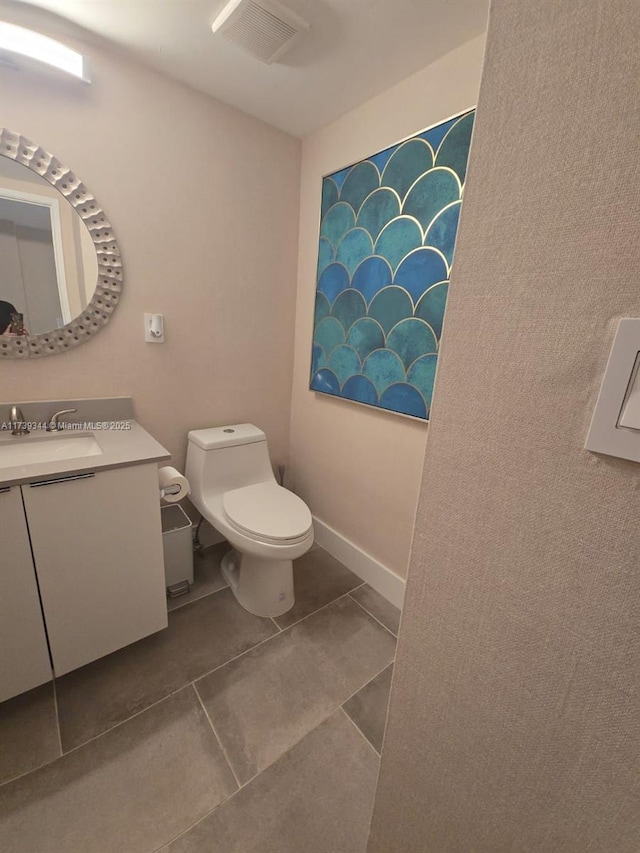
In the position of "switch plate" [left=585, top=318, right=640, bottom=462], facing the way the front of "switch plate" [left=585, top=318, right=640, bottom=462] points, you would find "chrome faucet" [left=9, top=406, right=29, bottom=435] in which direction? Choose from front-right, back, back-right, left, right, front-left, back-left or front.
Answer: front-right

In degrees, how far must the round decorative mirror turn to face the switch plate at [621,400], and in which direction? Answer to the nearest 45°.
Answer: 0° — it already faces it

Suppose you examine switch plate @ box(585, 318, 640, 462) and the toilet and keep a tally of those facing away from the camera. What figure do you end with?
0

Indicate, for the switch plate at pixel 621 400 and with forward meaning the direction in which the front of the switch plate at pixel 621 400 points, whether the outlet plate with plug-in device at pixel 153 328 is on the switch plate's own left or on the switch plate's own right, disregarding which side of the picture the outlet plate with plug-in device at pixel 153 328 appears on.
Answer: on the switch plate's own right

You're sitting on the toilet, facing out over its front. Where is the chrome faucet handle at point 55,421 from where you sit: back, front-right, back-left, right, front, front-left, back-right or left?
back-right

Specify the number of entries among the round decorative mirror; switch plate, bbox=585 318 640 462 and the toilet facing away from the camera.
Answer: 0

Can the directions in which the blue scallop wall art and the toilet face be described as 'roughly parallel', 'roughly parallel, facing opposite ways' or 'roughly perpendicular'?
roughly perpendicular

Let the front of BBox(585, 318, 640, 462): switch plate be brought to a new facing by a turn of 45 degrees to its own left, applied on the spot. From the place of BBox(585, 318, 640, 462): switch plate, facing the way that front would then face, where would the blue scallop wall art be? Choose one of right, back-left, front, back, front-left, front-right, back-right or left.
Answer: back-right

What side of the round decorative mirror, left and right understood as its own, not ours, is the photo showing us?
front

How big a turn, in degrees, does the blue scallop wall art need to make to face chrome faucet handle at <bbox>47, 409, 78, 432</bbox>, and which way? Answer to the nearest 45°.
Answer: approximately 45° to its right

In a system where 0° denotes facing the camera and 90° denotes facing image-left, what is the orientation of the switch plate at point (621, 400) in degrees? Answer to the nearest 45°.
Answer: approximately 45°

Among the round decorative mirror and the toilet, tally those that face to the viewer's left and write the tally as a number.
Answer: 0

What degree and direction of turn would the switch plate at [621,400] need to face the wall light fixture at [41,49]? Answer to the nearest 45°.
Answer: approximately 45° to its right

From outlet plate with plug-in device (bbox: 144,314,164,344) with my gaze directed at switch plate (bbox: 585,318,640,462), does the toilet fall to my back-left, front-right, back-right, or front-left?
front-left

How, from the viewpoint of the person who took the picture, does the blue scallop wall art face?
facing the viewer and to the left of the viewer

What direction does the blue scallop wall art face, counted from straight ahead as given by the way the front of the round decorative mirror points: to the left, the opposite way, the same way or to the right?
to the right
